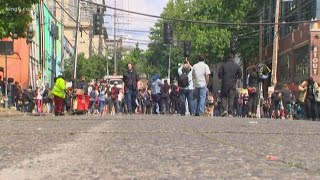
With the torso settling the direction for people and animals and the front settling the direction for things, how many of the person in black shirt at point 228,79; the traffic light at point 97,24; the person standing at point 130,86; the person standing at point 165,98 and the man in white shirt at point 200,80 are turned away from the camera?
3

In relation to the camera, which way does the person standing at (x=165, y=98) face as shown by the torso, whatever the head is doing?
away from the camera

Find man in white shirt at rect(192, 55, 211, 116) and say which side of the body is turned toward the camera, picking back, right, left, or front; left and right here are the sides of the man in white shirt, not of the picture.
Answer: back

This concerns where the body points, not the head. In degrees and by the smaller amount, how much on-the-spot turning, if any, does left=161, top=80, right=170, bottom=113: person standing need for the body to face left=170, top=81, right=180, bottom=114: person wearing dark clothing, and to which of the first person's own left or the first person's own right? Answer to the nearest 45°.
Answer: approximately 45° to the first person's own right
